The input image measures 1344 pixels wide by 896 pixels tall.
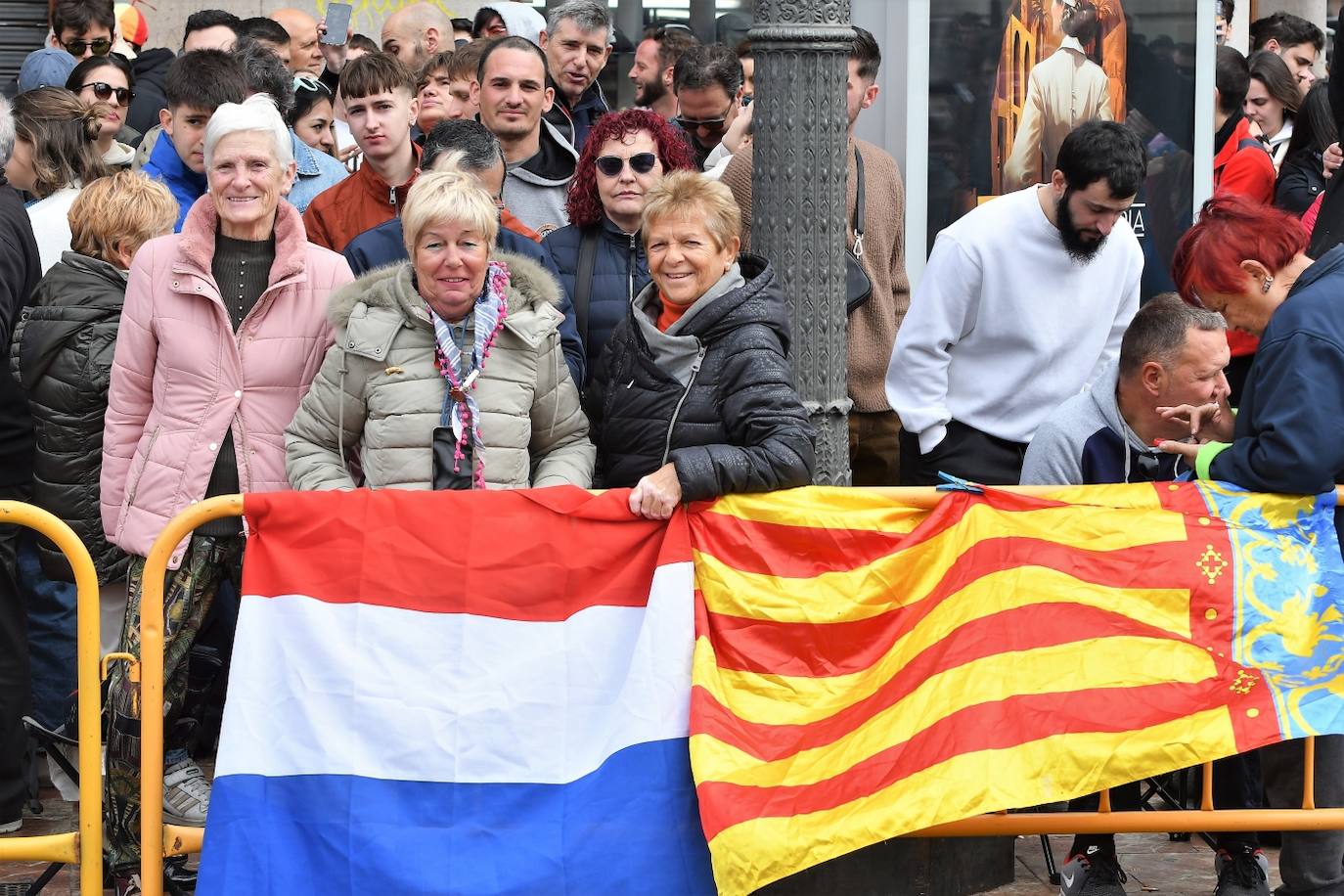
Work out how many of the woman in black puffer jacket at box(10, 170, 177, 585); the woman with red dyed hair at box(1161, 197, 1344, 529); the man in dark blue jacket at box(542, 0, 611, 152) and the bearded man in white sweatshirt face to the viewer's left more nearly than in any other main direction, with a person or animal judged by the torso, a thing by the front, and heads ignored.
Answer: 1

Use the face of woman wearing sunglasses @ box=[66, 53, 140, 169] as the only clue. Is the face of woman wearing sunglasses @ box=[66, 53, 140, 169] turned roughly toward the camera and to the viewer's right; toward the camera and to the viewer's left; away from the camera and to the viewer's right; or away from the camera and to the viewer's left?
toward the camera and to the viewer's right

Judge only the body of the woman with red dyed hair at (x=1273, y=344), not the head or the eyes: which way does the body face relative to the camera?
to the viewer's left

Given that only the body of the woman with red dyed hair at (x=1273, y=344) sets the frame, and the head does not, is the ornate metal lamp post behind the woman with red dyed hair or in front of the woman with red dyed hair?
in front

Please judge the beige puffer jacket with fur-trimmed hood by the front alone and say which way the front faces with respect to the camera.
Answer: toward the camera

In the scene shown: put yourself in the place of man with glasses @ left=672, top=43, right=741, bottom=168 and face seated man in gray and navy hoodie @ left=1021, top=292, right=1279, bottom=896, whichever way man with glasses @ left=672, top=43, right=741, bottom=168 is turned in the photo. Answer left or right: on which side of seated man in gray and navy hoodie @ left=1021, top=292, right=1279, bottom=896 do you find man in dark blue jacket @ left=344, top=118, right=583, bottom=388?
right

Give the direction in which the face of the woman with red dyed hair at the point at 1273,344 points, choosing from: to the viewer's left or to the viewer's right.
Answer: to the viewer's left

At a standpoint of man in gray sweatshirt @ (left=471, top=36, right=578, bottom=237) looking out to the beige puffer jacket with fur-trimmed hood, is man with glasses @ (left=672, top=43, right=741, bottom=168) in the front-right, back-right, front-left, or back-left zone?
back-left

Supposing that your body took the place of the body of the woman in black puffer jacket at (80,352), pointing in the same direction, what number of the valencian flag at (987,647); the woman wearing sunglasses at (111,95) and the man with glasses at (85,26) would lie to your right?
1

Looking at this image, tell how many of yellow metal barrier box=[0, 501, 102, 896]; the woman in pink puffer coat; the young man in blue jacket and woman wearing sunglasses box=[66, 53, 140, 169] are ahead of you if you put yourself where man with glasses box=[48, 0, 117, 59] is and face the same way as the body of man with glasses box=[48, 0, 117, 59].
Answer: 4

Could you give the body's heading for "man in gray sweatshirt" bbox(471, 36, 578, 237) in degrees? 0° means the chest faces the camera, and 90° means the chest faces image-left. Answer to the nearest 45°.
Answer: approximately 0°

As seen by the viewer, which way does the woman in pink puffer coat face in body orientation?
toward the camera
